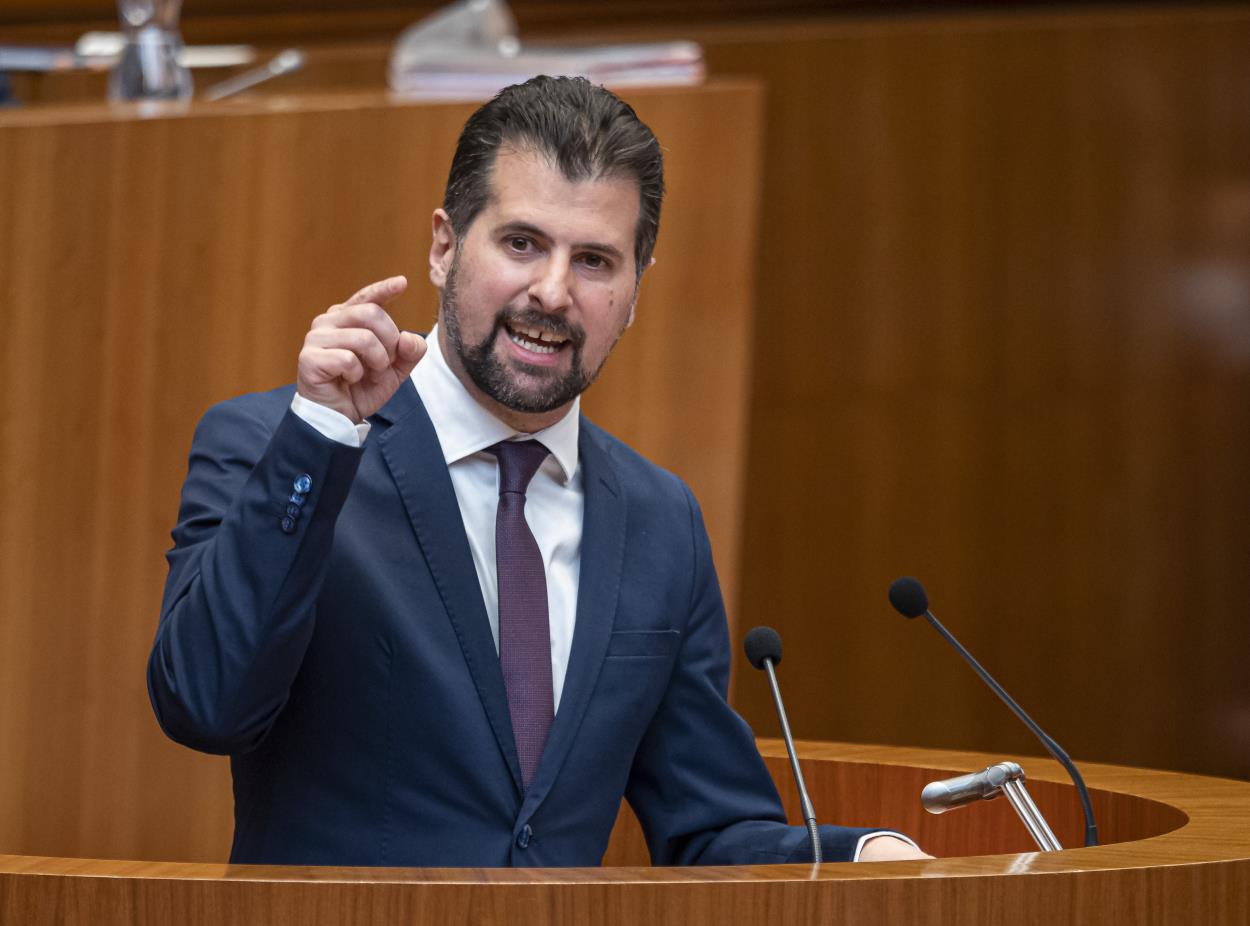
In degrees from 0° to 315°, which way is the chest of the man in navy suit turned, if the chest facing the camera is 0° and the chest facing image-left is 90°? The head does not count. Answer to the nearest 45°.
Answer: approximately 315°

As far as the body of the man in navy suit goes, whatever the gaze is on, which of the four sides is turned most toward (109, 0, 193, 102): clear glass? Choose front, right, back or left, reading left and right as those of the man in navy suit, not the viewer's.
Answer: back
